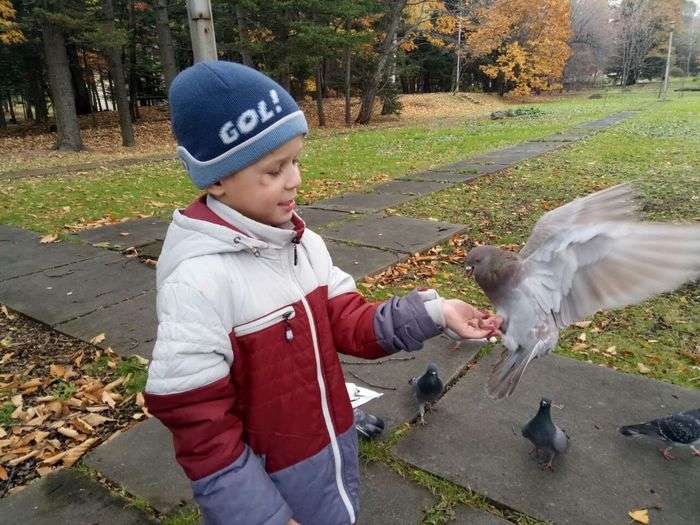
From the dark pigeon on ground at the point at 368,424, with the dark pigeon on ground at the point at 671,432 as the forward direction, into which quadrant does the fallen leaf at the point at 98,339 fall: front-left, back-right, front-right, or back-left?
back-left

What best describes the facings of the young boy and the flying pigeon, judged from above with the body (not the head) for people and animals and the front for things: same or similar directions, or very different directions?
very different directions

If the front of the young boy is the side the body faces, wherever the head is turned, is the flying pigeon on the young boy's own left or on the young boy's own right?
on the young boy's own left

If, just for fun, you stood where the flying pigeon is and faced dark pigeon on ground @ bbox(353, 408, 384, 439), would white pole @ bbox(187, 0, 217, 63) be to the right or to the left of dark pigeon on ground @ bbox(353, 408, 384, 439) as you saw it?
right

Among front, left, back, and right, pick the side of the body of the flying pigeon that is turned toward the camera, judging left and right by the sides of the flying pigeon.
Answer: left

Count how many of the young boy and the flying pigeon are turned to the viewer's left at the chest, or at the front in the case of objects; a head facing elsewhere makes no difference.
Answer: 1

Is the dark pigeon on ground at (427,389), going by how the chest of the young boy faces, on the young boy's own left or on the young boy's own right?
on the young boy's own left
